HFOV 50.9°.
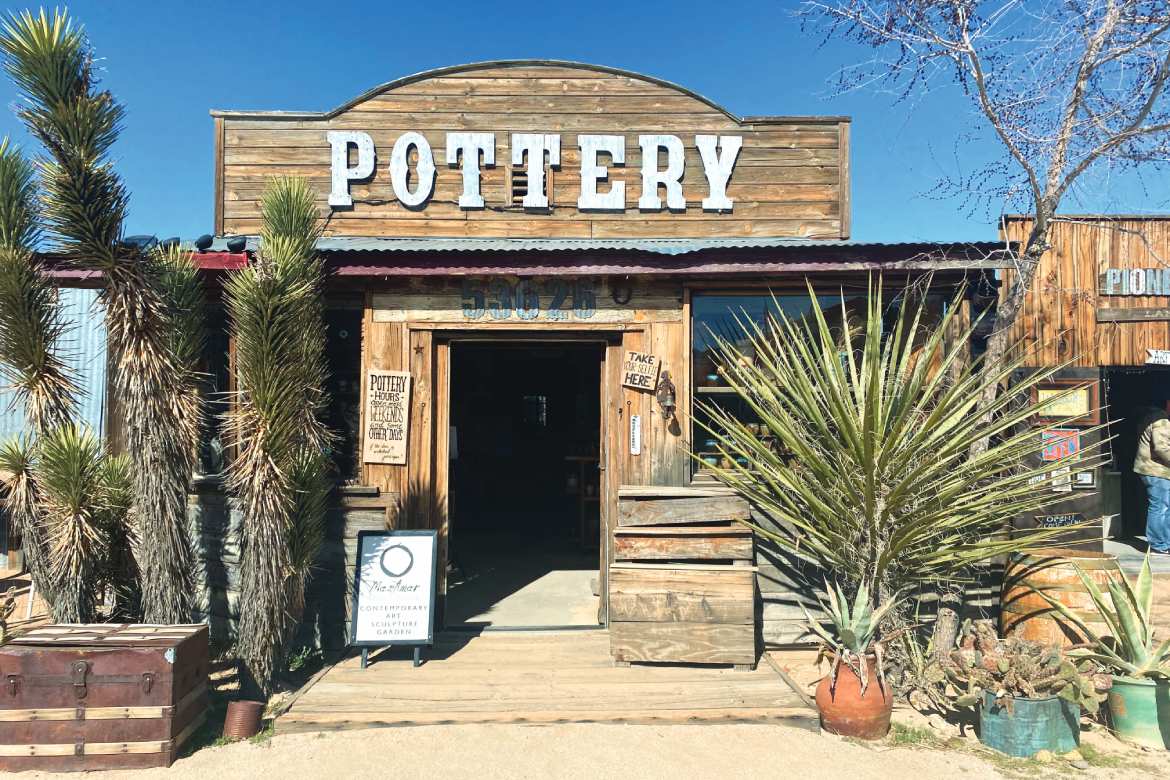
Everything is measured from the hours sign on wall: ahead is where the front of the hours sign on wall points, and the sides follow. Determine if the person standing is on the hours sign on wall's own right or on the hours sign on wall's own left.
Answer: on the hours sign on wall's own left

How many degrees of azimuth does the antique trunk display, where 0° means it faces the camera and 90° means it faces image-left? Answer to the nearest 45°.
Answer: approximately 0°

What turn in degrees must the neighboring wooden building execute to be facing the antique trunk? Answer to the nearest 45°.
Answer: approximately 45° to its right

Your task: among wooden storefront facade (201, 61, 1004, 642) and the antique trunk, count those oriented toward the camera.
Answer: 2

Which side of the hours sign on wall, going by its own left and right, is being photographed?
front

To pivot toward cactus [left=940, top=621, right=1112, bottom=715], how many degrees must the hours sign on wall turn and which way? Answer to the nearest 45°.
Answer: approximately 45° to its left

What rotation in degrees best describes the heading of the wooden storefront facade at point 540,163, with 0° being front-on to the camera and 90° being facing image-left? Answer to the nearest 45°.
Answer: approximately 0°

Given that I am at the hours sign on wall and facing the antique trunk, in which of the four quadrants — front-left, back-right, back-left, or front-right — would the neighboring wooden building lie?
back-left

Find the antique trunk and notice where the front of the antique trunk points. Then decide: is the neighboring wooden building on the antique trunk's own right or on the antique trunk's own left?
on the antique trunk's own left
